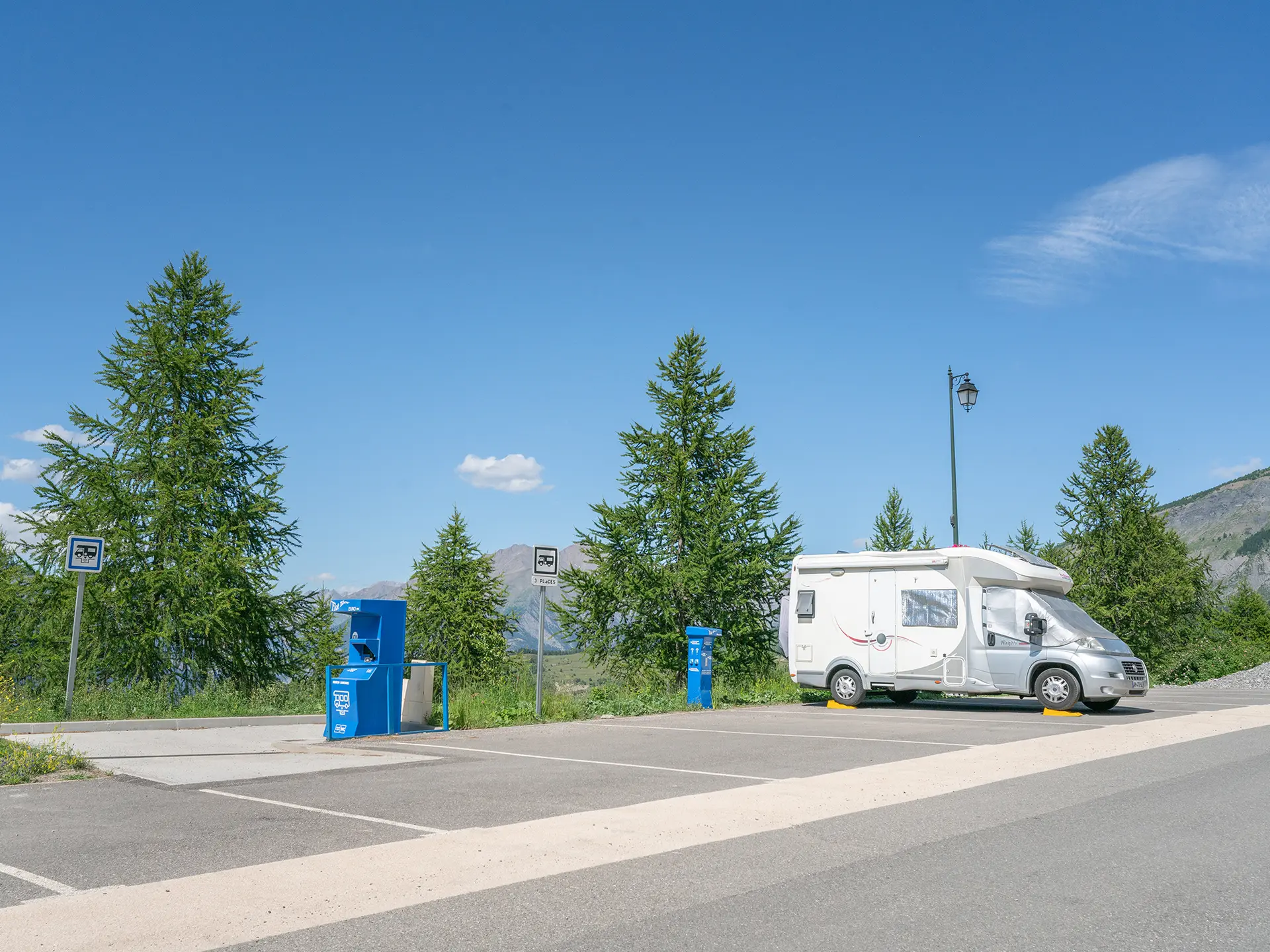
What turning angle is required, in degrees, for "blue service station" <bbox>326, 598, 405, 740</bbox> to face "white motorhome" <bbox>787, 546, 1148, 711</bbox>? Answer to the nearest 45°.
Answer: approximately 135° to its left

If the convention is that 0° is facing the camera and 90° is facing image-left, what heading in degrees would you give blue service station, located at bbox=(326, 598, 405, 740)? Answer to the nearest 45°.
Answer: approximately 45°

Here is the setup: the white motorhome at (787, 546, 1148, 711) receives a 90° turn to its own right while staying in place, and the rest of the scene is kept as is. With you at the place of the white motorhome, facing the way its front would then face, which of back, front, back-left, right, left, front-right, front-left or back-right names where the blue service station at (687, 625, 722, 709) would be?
front-right

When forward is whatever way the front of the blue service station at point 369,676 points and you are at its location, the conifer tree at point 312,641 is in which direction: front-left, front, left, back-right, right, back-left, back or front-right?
back-right

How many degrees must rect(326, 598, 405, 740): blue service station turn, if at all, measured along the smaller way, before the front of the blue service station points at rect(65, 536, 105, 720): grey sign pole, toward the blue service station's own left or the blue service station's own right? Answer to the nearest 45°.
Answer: approximately 90° to the blue service station's own right

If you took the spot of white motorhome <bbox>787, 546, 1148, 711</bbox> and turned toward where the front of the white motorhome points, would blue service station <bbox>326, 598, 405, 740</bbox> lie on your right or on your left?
on your right

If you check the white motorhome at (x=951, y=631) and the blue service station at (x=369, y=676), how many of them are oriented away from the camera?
0

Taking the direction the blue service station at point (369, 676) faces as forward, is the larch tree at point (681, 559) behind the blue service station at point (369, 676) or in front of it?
behind

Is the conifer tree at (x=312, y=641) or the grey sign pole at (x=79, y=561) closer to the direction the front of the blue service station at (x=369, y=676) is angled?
the grey sign pole

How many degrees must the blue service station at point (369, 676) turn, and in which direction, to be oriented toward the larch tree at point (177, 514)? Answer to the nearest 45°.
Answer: approximately 135° to its right

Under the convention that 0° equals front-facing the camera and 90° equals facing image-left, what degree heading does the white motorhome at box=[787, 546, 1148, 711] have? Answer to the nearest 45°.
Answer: approximately 315°

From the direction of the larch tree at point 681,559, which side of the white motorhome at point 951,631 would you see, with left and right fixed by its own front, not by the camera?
back

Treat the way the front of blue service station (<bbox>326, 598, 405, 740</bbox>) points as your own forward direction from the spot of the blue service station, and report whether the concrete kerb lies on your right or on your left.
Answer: on your right
